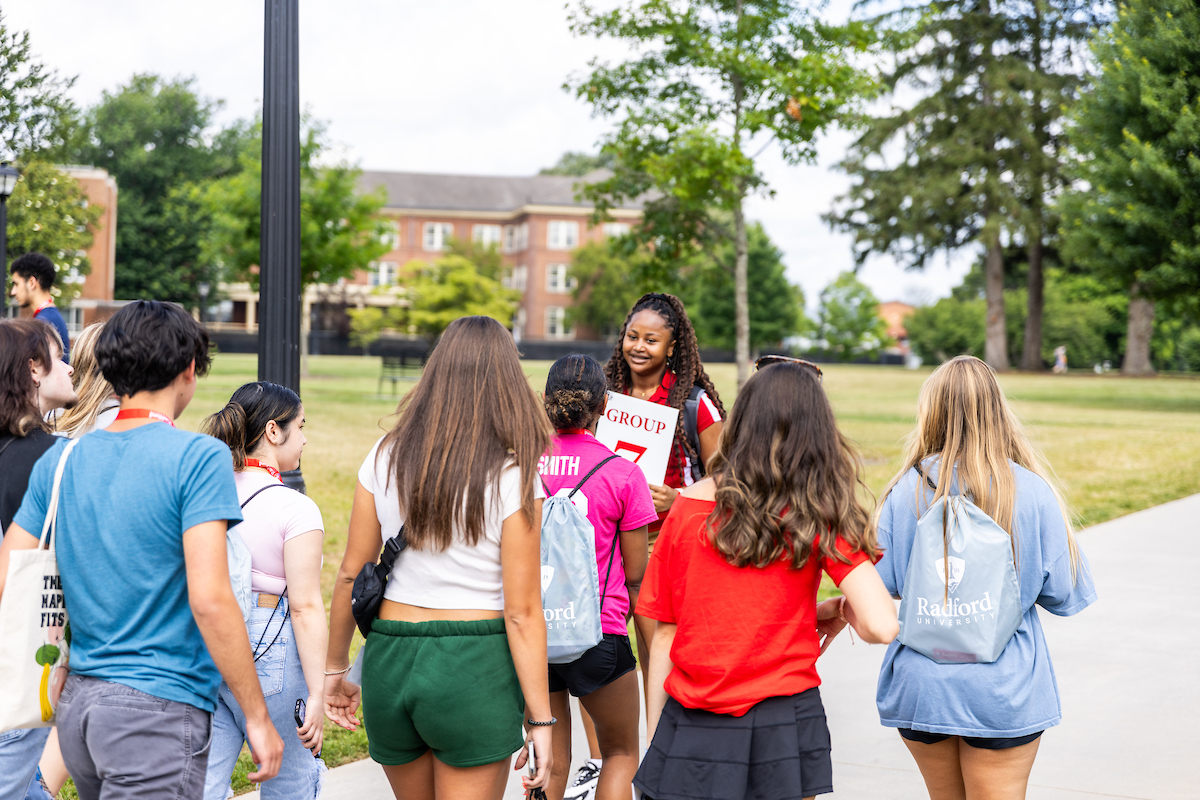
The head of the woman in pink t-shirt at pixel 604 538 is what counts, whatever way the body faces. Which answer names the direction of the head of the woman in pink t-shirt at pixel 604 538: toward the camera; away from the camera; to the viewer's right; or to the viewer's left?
away from the camera

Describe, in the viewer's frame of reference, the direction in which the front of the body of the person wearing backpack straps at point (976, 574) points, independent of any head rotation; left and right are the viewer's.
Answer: facing away from the viewer

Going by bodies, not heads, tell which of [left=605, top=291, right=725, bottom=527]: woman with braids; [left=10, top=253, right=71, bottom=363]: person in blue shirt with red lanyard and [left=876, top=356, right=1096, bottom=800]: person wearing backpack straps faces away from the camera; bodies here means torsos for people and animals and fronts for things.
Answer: the person wearing backpack straps

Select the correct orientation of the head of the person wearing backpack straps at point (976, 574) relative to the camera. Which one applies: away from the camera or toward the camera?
away from the camera

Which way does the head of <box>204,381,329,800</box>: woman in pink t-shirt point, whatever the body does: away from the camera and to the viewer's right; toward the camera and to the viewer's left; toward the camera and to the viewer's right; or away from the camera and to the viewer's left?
away from the camera and to the viewer's right

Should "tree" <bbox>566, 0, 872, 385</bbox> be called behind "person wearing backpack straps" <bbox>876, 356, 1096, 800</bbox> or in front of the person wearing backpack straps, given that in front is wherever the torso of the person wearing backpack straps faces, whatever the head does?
in front

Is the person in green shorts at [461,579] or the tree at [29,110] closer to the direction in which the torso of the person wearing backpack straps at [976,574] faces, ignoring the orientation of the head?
the tree

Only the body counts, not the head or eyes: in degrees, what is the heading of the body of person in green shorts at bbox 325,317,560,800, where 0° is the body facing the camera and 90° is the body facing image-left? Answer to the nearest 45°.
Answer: approximately 180°

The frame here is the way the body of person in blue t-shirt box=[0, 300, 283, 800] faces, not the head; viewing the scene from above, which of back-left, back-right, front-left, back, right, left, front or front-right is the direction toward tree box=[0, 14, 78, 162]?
front-left

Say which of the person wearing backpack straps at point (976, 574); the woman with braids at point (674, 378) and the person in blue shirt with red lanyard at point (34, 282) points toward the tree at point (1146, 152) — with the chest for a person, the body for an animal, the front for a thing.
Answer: the person wearing backpack straps
